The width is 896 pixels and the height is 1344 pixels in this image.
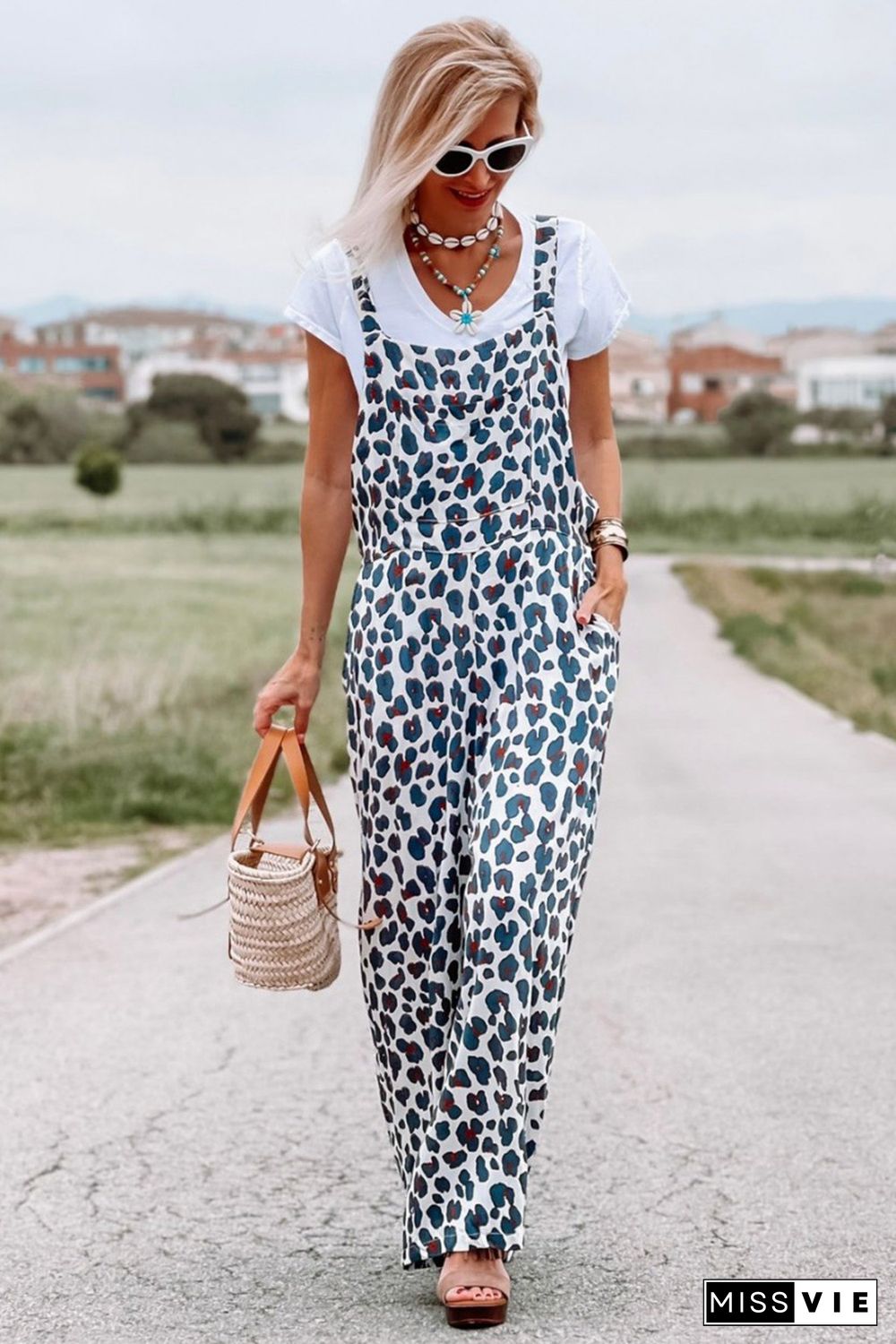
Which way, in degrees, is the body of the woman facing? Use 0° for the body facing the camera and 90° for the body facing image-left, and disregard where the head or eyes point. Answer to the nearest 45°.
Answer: approximately 0°
